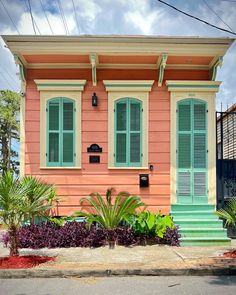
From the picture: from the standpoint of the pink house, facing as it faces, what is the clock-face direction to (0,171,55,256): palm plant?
The palm plant is roughly at 1 o'clock from the pink house.

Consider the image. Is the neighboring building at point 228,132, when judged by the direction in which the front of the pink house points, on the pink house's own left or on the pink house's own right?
on the pink house's own left

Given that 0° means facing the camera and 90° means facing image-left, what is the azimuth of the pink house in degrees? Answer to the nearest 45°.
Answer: approximately 0°

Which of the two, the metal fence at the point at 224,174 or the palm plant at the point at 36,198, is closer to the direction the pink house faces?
the palm plant

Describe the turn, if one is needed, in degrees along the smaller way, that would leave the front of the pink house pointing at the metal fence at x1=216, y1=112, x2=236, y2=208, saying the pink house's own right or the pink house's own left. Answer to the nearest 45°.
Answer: approximately 90° to the pink house's own left
